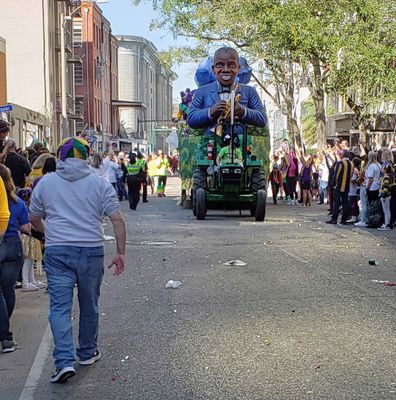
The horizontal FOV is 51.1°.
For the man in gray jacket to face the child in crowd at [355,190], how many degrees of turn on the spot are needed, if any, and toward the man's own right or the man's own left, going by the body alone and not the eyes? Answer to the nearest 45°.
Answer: approximately 45° to the man's own right

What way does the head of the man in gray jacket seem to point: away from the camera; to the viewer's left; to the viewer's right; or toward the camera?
away from the camera

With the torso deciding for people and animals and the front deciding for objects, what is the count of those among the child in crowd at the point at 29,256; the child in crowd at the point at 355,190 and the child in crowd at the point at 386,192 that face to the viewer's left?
2

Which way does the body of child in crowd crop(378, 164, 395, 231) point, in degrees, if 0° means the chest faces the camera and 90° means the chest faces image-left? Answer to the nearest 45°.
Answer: approximately 90°

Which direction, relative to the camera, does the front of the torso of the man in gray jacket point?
away from the camera

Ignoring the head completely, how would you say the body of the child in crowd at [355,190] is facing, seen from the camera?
to the viewer's left

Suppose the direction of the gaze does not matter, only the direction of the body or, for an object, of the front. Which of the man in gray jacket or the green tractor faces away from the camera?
the man in gray jacket

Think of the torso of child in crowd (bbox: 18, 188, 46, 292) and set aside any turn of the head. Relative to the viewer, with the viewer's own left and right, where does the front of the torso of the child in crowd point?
facing to the right of the viewer
